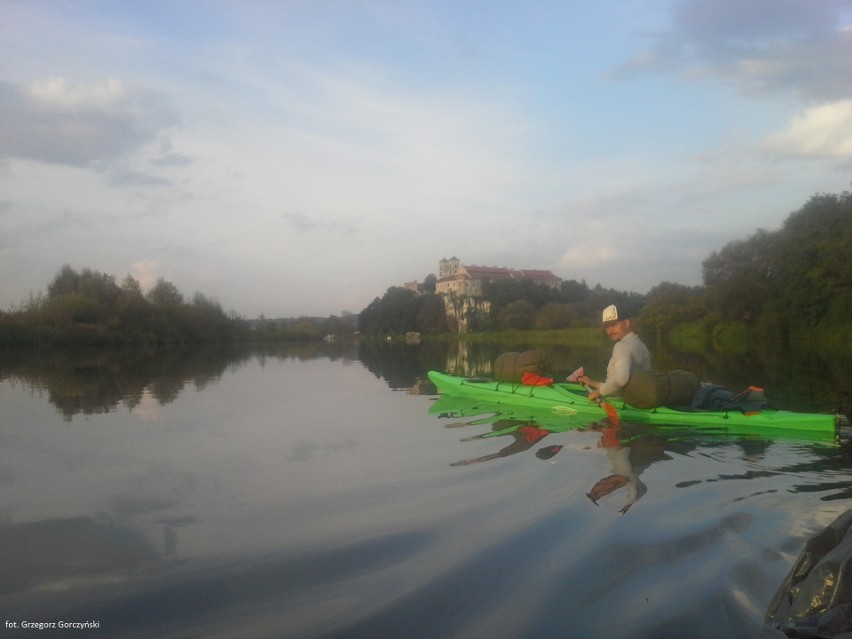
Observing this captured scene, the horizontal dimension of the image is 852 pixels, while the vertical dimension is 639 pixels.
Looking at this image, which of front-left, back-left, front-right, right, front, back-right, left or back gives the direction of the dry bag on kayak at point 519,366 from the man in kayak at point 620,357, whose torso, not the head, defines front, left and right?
front-right

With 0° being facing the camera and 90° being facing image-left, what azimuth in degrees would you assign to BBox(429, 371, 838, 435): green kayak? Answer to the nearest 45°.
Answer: approximately 90°

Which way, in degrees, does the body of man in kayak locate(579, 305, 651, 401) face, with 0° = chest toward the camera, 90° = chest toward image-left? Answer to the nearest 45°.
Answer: approximately 90°

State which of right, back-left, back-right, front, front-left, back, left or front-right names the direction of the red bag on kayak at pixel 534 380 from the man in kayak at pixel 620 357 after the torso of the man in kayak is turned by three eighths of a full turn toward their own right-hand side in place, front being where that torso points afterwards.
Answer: left
